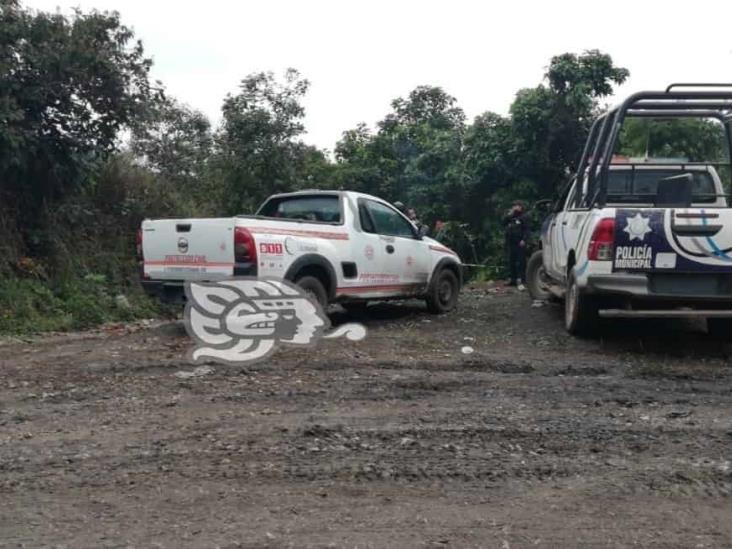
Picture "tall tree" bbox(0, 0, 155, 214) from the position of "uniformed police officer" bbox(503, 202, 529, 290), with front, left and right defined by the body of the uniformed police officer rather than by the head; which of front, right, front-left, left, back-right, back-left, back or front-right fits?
front-right

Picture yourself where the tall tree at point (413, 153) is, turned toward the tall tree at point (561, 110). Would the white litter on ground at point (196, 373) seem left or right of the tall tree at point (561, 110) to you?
right

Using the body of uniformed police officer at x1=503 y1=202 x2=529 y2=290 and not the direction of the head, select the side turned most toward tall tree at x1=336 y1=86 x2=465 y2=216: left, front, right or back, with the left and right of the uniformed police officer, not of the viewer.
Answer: back

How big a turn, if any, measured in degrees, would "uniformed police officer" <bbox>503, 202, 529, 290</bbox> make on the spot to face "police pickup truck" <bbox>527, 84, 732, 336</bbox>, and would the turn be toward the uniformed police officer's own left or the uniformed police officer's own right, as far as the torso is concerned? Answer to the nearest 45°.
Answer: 0° — they already face it

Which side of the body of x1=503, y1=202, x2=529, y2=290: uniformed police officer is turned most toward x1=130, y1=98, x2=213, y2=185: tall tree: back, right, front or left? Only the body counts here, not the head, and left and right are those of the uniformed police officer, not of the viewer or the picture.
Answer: right

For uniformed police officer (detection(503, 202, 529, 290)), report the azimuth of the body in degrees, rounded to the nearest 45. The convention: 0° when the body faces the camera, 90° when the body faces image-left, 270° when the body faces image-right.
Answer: approximately 0°
